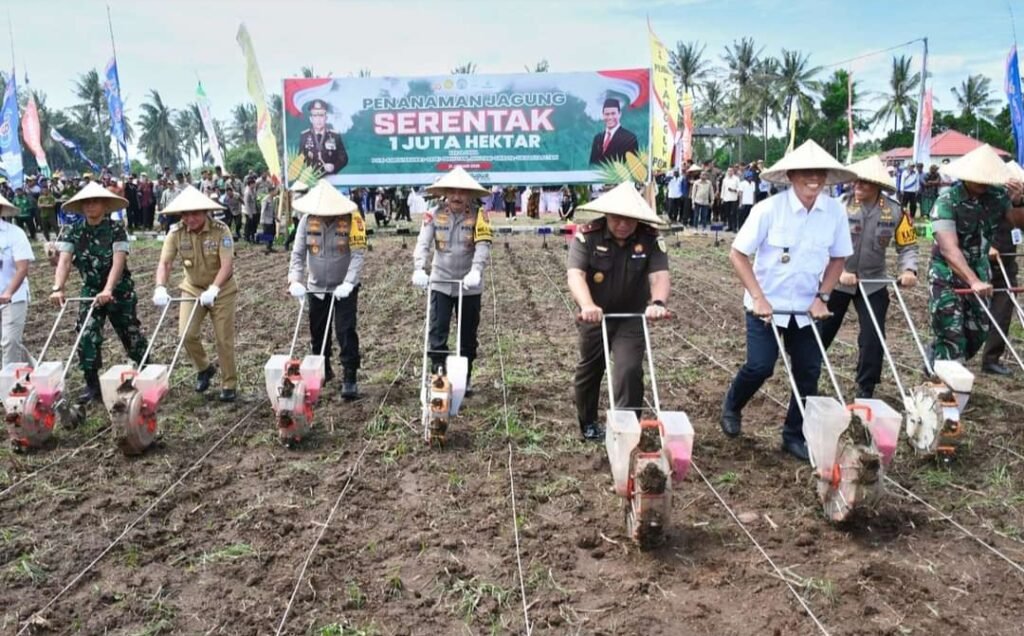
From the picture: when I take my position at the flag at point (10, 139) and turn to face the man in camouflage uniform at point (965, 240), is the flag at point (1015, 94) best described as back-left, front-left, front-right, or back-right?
front-left

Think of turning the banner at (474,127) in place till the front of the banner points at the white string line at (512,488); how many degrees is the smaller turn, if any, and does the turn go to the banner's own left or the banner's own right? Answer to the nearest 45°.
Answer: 0° — it already faces it

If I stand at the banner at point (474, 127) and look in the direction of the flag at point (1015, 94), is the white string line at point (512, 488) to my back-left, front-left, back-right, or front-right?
front-right

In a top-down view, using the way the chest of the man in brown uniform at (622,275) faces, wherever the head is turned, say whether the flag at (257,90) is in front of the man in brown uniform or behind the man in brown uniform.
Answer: behind

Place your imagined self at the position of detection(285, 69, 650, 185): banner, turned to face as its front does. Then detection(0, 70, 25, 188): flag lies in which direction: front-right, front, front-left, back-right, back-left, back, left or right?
right

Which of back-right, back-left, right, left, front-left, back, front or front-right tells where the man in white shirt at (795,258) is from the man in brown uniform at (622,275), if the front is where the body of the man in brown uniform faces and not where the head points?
left

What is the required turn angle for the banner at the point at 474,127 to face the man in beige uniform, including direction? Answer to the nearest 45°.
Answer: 0° — it already faces them

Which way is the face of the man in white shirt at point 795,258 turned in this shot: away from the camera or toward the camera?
toward the camera

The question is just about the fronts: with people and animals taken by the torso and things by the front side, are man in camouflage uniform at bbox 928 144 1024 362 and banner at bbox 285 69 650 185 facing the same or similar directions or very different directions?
same or similar directions

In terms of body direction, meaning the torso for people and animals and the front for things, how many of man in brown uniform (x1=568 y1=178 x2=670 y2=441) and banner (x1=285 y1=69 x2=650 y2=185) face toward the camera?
2

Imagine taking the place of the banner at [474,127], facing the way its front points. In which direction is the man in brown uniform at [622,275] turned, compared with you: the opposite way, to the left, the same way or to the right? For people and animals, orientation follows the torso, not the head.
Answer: the same way

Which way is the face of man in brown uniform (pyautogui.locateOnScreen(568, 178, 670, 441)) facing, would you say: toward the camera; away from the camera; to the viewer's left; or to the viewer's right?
toward the camera

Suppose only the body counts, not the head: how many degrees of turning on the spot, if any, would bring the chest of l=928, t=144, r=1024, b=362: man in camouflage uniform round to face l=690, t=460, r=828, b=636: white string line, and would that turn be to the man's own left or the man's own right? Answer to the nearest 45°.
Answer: approximately 45° to the man's own right

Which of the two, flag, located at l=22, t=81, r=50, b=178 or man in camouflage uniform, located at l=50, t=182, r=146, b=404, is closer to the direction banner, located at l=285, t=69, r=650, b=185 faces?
the man in camouflage uniform

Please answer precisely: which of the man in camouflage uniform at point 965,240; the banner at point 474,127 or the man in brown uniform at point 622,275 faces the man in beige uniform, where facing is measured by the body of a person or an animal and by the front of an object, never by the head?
the banner

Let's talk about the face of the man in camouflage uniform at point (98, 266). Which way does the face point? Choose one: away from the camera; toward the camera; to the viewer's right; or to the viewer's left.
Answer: toward the camera

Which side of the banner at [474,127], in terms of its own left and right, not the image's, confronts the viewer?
front

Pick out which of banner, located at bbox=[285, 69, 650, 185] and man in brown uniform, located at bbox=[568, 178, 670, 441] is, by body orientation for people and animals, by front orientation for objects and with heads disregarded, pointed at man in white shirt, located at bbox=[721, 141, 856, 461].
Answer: the banner

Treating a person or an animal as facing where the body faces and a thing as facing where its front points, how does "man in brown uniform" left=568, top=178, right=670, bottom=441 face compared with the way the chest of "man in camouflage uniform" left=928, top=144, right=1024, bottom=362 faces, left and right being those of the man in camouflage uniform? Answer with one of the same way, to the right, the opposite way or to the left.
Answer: the same way
